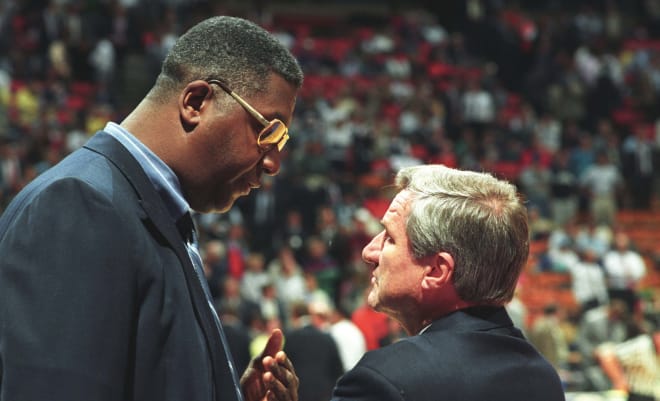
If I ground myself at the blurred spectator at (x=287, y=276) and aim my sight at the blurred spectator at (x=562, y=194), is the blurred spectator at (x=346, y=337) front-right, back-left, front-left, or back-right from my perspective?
back-right

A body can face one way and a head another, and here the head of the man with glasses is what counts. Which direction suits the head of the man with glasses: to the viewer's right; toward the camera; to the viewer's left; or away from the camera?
to the viewer's right

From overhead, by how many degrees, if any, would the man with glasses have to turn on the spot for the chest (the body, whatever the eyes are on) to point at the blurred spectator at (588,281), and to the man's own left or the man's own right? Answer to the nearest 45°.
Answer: approximately 45° to the man's own left

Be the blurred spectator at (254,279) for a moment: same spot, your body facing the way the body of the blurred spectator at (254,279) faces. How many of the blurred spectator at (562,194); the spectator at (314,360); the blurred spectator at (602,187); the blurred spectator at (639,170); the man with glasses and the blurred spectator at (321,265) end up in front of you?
2

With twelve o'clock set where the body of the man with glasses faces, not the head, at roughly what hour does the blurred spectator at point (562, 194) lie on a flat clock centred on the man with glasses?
The blurred spectator is roughly at 10 o'clock from the man with glasses.

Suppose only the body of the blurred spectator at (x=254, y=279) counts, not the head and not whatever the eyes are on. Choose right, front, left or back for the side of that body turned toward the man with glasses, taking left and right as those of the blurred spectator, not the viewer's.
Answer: front

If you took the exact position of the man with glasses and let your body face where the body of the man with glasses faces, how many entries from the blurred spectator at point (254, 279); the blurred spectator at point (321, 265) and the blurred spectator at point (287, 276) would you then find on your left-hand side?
3

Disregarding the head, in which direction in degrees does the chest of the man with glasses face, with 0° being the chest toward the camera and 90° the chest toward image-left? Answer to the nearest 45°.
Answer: approximately 270°

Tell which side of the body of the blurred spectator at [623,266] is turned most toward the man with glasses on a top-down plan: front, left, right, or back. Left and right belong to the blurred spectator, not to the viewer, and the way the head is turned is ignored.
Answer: front

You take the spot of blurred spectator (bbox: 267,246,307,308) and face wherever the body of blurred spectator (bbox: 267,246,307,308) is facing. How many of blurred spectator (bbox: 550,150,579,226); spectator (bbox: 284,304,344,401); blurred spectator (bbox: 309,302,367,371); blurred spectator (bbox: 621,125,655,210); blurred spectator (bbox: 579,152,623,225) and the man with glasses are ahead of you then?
3
